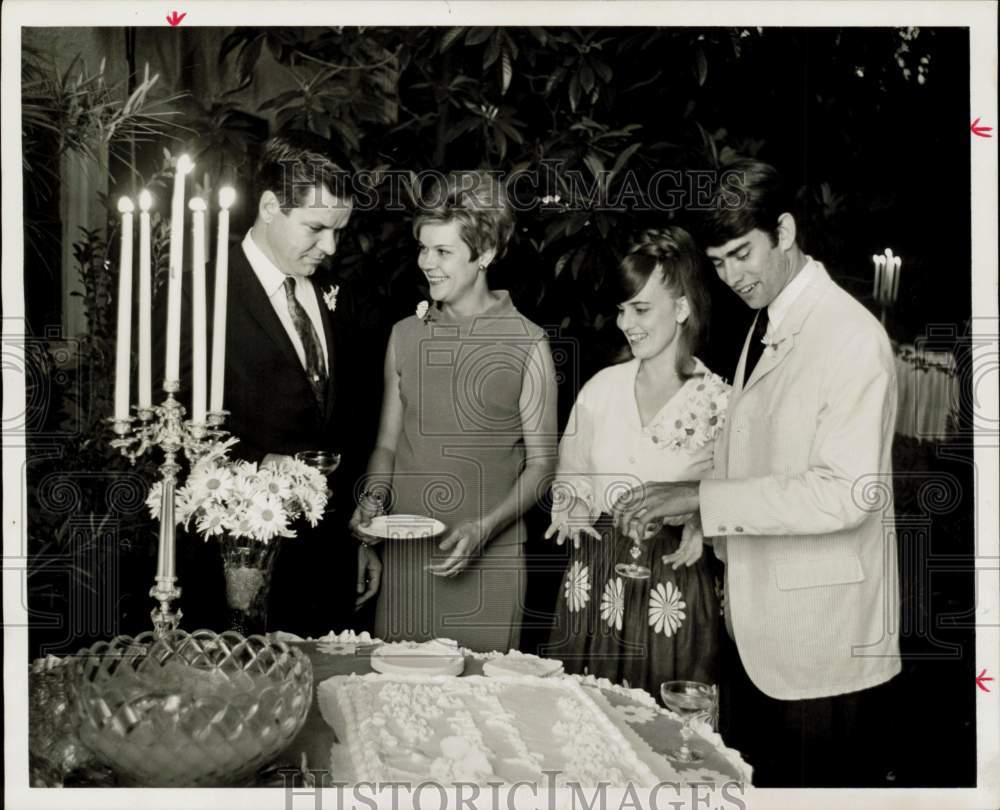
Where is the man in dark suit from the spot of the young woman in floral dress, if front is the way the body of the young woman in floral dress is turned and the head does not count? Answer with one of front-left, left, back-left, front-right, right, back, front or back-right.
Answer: front-right

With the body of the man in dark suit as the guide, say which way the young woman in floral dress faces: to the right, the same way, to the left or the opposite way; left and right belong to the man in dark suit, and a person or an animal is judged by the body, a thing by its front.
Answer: to the right

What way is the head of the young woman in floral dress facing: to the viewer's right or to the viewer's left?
to the viewer's left

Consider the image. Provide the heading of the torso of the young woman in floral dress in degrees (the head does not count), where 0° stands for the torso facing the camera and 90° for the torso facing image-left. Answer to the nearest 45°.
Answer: approximately 45°

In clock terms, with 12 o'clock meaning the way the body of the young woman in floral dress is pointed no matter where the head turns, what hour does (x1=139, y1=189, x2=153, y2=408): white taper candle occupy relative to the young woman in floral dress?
The white taper candle is roughly at 1 o'clock from the young woman in floral dress.

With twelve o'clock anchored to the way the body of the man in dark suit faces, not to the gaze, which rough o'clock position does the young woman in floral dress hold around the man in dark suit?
The young woman in floral dress is roughly at 11 o'clock from the man in dark suit.

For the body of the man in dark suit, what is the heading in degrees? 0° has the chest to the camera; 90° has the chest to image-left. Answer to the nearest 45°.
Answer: approximately 315°

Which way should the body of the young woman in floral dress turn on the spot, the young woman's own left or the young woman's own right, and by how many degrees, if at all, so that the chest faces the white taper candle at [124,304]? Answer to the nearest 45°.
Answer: approximately 45° to the young woman's own right

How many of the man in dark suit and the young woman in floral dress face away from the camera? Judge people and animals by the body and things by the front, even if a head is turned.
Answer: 0

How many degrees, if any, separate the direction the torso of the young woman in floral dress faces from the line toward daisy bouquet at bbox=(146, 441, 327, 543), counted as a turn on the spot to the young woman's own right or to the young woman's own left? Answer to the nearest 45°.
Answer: approximately 45° to the young woman's own right

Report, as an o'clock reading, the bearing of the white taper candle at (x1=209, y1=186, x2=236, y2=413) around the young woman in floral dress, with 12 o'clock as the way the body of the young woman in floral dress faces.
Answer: The white taper candle is roughly at 1 o'clock from the young woman in floral dress.

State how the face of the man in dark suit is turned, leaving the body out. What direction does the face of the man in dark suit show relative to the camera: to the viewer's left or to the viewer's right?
to the viewer's right
